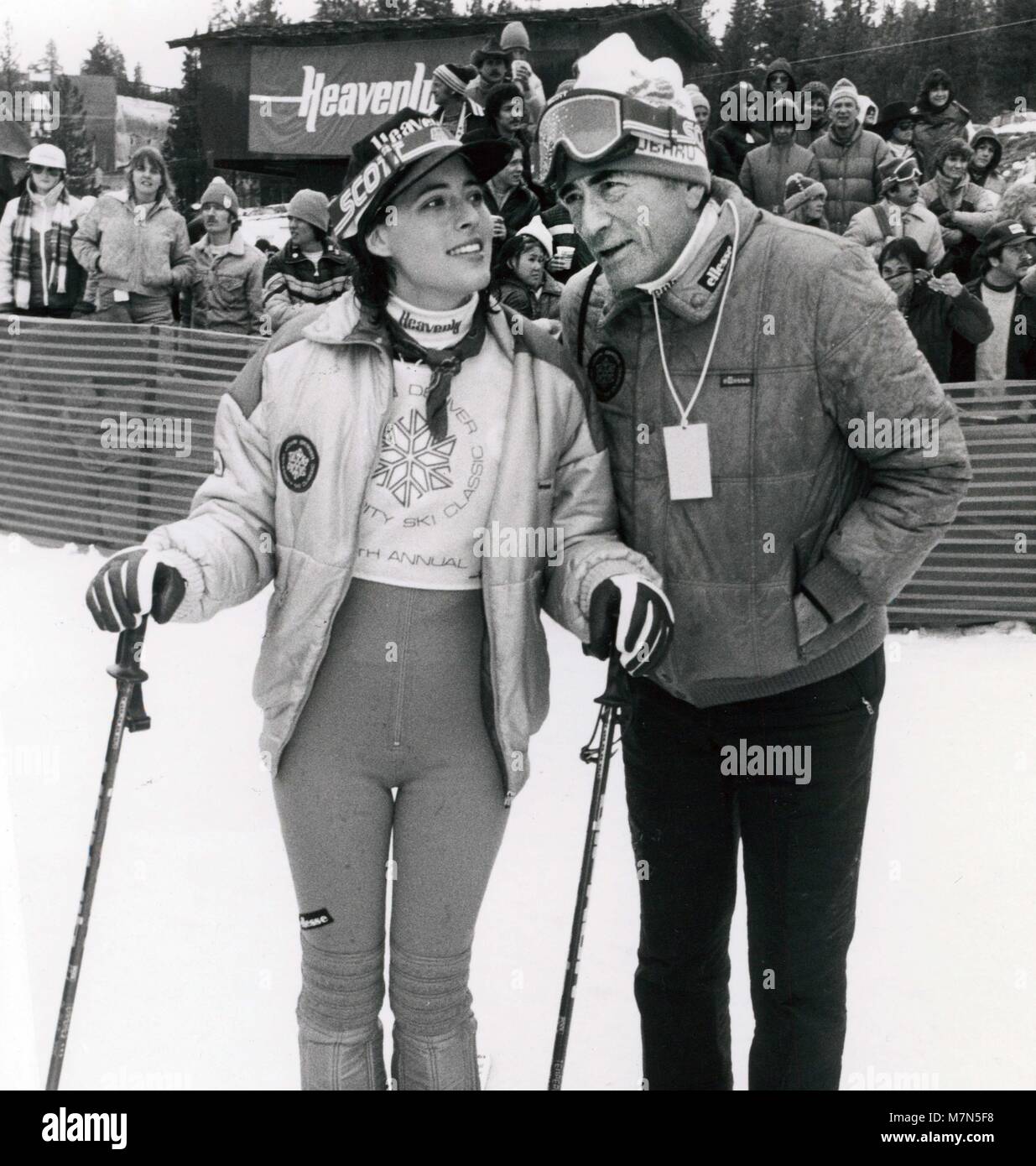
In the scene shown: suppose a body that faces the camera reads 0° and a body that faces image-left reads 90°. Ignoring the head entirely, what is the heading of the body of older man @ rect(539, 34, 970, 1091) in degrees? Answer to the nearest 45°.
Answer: approximately 45°

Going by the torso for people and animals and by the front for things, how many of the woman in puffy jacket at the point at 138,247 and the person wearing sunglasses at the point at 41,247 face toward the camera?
2

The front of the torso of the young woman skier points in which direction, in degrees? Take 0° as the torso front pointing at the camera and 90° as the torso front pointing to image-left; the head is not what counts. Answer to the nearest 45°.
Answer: approximately 0°

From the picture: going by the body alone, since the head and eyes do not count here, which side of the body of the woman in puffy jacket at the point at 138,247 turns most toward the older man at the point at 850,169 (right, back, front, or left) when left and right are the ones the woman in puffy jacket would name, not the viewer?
left
